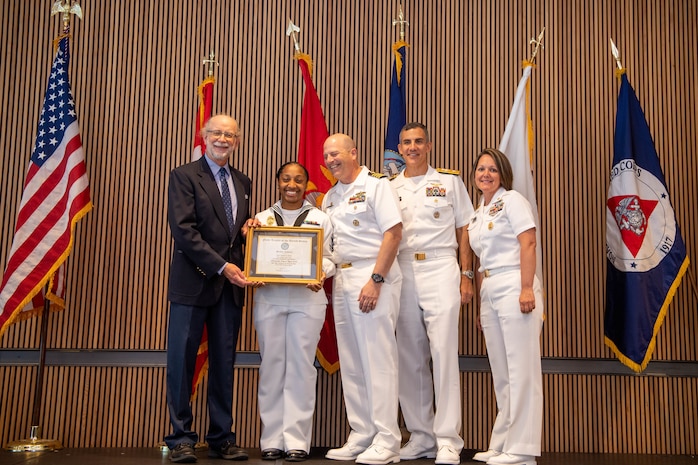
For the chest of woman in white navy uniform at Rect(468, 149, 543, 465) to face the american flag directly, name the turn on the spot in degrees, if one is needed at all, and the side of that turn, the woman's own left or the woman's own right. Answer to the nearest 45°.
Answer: approximately 45° to the woman's own right

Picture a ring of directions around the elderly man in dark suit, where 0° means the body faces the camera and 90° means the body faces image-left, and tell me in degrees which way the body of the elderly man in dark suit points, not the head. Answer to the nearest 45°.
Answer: approximately 315°

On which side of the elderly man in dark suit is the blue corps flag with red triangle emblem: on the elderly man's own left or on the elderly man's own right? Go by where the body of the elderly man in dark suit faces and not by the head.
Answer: on the elderly man's own left

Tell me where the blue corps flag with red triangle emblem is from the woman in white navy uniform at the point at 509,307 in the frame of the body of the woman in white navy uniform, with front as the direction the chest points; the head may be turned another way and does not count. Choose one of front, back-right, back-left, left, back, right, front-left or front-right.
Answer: back

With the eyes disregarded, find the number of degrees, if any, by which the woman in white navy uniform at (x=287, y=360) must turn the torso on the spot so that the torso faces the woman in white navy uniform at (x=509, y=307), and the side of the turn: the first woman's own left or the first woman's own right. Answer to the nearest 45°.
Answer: approximately 90° to the first woman's own left

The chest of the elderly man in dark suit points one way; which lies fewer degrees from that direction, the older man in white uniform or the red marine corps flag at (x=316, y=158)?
the older man in white uniform

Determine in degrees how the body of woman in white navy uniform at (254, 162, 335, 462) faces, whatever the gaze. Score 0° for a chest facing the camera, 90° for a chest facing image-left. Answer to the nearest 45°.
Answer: approximately 0°

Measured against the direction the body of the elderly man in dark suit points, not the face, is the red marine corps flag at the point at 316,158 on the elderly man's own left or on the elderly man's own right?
on the elderly man's own left
